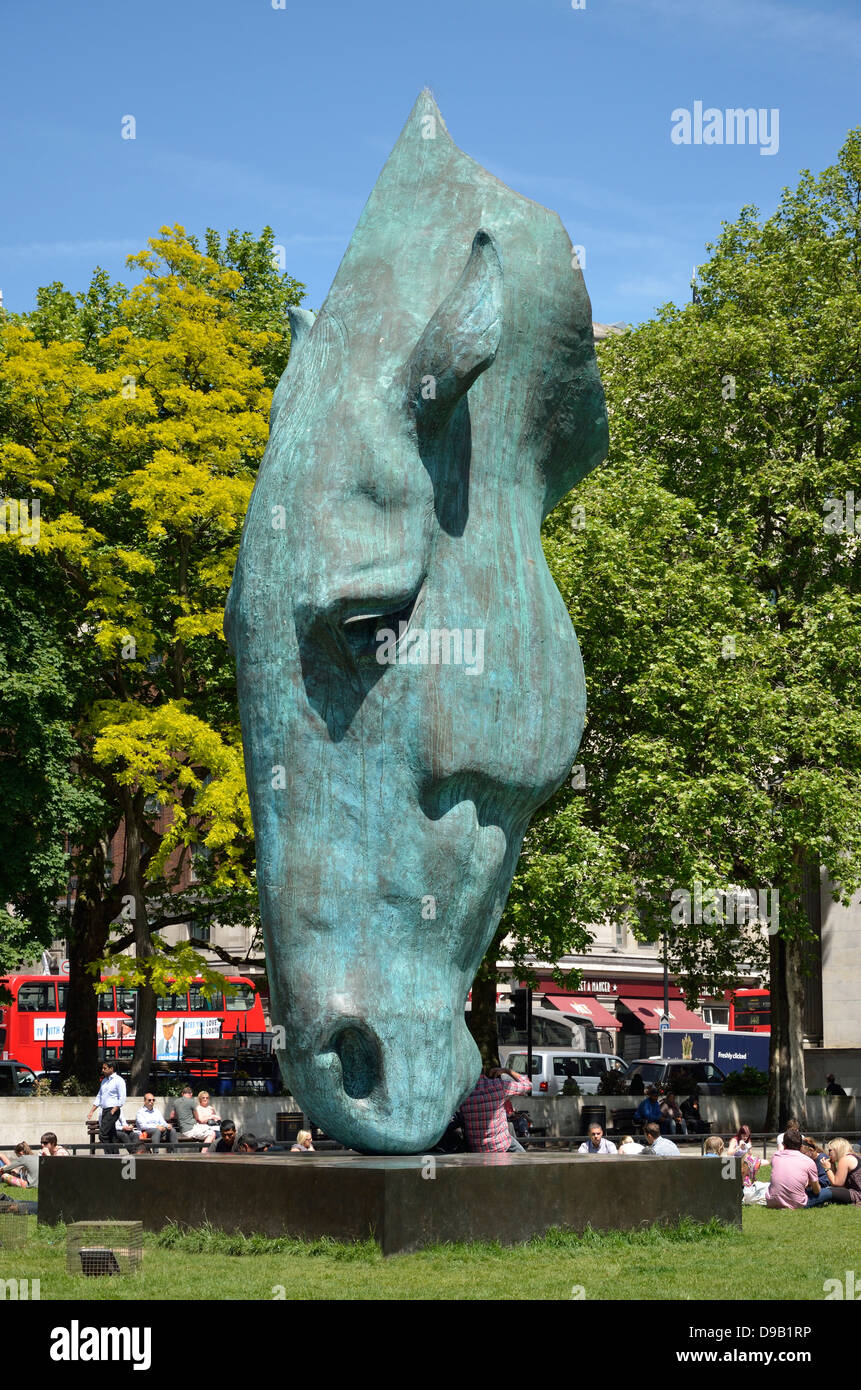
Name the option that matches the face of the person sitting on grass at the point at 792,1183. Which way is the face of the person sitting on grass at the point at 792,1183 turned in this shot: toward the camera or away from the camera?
away from the camera

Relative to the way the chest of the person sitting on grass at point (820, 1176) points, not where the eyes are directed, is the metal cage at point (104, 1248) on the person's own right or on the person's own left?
on the person's own left

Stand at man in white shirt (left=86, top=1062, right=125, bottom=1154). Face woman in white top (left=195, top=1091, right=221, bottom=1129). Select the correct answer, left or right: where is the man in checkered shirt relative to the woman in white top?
right

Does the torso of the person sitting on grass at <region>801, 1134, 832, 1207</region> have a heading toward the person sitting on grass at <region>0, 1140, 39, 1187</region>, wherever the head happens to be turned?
yes

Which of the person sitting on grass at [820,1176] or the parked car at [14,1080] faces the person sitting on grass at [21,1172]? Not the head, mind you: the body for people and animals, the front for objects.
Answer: the person sitting on grass at [820,1176]

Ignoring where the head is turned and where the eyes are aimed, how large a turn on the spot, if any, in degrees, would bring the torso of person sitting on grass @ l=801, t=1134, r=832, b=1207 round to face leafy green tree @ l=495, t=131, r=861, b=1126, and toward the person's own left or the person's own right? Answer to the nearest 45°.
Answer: approximately 90° to the person's own right

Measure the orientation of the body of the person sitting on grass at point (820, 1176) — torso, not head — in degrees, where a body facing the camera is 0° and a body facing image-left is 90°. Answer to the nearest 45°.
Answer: approximately 90°
